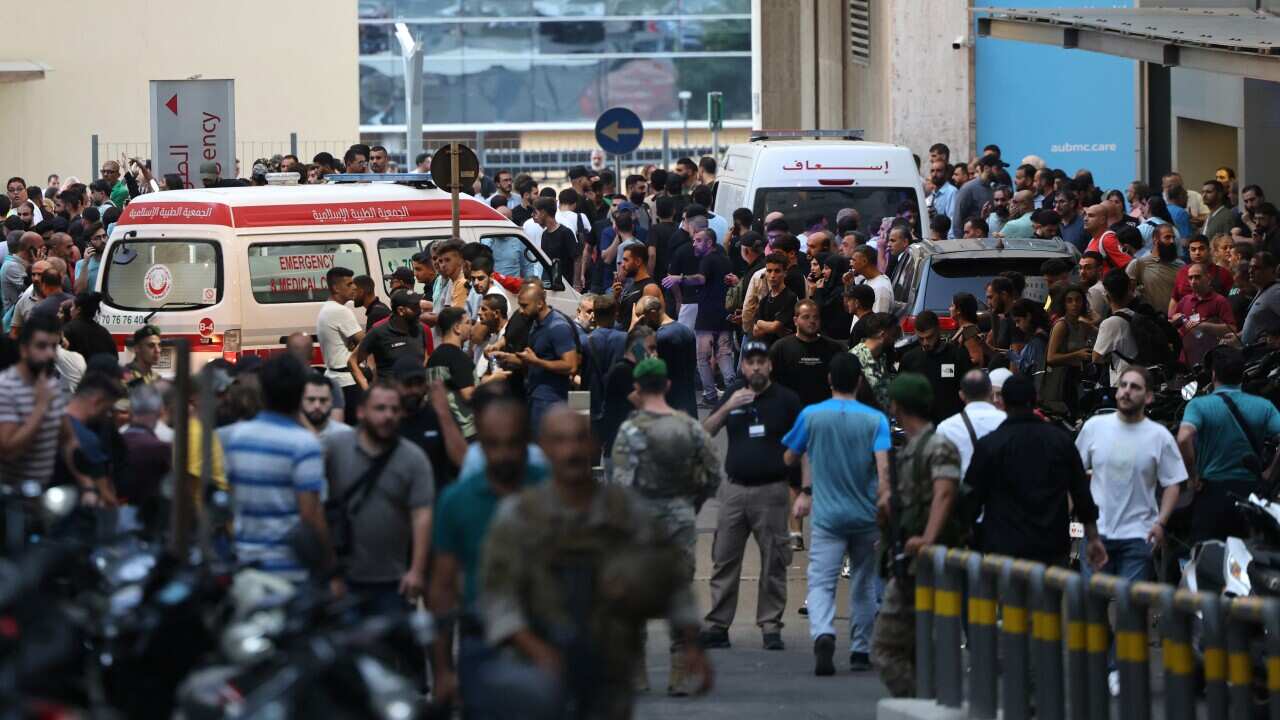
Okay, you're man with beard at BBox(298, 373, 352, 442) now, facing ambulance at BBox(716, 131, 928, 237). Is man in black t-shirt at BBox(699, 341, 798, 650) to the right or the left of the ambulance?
right

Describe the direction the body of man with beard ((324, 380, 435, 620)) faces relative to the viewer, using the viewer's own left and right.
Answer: facing the viewer

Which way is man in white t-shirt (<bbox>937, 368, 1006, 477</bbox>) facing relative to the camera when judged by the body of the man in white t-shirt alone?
away from the camera

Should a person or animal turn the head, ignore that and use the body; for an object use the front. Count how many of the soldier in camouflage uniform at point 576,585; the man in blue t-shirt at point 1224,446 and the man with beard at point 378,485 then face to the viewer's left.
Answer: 0

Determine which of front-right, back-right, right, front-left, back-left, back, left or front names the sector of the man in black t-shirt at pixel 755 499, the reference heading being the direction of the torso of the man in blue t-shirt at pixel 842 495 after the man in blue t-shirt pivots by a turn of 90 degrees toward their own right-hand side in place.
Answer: back-left

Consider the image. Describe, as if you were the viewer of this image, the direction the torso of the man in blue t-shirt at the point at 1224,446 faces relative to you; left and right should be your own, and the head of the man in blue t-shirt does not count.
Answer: facing away from the viewer

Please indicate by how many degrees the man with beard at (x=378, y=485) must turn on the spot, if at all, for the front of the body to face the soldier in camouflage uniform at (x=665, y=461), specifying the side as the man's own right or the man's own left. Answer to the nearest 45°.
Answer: approximately 135° to the man's own left

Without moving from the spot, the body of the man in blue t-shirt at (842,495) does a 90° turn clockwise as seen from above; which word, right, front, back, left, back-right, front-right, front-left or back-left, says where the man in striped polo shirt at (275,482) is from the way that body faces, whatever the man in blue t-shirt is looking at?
back-right

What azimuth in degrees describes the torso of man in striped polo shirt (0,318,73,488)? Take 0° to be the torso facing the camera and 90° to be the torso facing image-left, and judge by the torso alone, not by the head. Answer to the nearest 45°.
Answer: approximately 315°

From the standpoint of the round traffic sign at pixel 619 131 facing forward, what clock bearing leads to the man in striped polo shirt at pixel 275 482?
The man in striped polo shirt is roughly at 12 o'clock from the round traffic sign.

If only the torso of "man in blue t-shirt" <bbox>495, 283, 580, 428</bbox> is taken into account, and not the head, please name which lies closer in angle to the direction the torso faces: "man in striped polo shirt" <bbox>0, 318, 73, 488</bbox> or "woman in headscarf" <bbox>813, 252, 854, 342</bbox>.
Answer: the man in striped polo shirt
